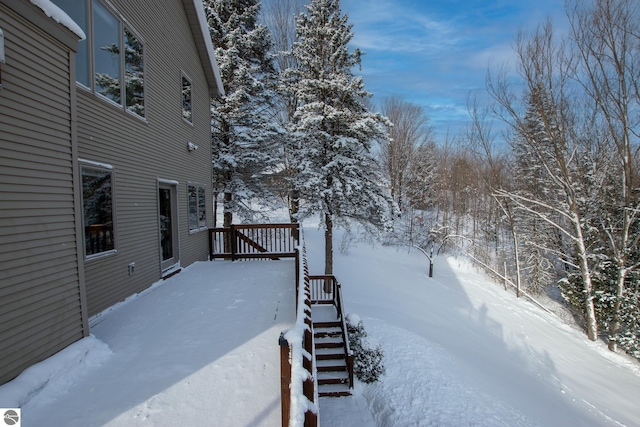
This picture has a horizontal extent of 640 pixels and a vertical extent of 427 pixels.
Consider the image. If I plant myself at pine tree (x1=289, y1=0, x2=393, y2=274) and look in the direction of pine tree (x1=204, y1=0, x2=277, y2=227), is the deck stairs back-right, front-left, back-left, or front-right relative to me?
back-left

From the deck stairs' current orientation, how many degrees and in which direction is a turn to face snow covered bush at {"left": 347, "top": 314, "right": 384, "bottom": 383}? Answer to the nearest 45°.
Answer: approximately 90° to its left

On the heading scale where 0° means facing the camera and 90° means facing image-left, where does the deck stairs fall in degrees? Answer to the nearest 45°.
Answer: approximately 0°
